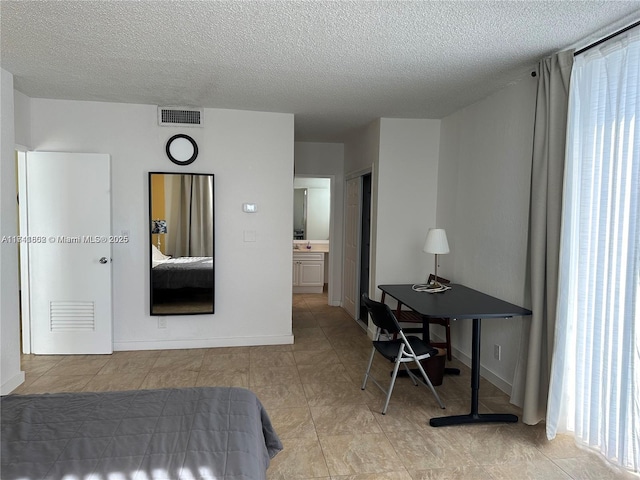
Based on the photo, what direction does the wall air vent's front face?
toward the camera

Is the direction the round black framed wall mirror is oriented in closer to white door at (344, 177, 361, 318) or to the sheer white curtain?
the sheer white curtain

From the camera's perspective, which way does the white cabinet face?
toward the camera

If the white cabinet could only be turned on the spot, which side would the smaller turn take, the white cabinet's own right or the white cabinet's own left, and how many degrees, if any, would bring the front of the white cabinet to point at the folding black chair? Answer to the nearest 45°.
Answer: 0° — it already faces it

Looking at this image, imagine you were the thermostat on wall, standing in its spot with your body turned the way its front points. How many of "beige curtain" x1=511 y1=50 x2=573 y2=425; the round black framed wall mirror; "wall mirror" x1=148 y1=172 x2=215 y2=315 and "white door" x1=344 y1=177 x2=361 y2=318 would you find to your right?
2

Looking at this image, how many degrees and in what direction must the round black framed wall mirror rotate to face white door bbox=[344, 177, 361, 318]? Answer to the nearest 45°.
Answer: approximately 90° to its left

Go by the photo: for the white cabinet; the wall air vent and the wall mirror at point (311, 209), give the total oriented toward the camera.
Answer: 3

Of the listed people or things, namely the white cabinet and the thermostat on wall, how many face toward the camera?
2

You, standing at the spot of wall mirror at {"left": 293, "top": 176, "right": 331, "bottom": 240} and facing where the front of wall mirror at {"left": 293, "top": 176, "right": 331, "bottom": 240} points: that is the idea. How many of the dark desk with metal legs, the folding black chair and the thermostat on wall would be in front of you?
3

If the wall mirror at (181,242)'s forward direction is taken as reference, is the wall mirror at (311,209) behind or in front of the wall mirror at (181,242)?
behind

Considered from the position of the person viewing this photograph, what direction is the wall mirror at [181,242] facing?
facing the viewer

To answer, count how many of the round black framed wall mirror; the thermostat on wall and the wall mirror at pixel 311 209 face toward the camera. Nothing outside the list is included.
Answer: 3

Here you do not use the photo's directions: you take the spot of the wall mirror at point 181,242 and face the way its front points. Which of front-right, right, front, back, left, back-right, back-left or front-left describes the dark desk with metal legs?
front-left
